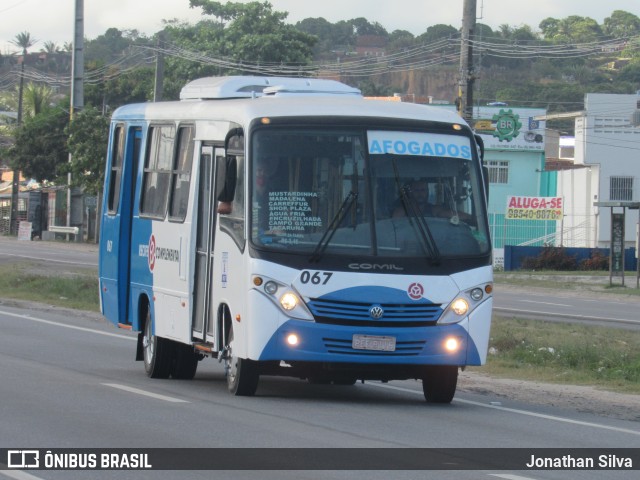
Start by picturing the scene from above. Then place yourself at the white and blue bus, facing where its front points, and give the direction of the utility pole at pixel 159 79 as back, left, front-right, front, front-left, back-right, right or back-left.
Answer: back-left

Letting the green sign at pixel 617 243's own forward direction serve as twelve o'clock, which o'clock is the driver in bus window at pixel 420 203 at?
The driver in bus window is roughly at 12 o'clock from the green sign.

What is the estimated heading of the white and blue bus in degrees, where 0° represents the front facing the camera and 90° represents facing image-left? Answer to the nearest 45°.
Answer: approximately 315°

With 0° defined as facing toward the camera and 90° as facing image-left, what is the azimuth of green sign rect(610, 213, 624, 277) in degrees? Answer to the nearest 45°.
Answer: approximately 0°

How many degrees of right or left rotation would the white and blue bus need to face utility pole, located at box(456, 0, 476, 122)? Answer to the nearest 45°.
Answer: approximately 135° to its left

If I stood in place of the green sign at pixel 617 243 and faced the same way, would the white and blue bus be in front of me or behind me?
in front

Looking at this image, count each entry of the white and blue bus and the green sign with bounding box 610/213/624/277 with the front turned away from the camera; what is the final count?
0
